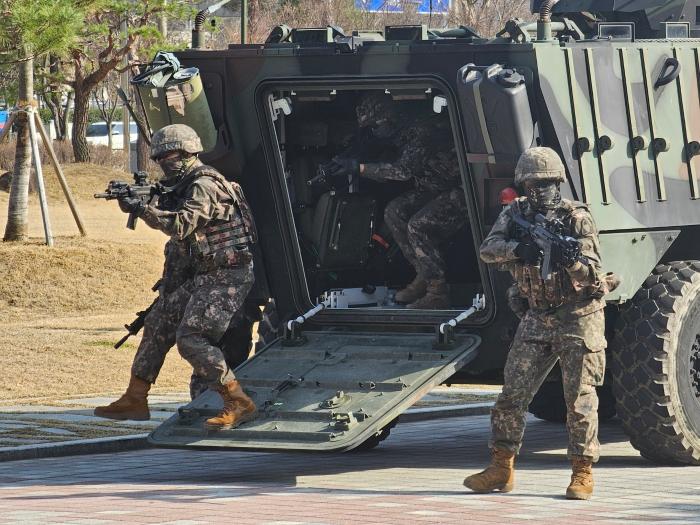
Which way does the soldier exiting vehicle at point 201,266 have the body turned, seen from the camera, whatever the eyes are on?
to the viewer's left

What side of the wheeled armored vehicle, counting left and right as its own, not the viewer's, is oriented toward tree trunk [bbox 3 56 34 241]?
left

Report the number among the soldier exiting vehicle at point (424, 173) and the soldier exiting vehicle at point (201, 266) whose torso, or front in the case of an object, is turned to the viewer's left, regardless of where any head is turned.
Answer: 2

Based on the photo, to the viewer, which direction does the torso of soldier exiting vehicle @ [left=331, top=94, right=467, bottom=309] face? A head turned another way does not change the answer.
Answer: to the viewer's left

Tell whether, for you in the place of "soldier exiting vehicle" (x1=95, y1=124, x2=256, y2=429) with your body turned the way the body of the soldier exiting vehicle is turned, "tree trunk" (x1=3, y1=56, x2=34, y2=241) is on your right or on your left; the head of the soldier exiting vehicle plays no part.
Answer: on your right

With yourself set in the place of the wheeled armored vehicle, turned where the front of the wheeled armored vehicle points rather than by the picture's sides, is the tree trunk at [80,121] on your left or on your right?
on your left

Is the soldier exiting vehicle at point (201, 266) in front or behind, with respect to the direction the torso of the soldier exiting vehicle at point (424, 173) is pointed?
in front

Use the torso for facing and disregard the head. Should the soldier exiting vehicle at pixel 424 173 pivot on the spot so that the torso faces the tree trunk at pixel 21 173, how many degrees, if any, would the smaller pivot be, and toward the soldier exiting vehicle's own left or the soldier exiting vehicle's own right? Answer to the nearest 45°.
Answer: approximately 45° to the soldier exiting vehicle's own right

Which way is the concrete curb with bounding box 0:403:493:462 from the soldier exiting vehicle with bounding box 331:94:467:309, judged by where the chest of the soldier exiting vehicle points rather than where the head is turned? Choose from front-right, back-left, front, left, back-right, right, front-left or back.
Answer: front

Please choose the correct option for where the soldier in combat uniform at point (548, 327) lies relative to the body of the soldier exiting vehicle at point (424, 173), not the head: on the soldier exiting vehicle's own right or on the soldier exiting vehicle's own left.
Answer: on the soldier exiting vehicle's own left

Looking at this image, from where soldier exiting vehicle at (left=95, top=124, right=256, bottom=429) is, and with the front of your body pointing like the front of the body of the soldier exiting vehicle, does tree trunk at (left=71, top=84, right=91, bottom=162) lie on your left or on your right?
on your right

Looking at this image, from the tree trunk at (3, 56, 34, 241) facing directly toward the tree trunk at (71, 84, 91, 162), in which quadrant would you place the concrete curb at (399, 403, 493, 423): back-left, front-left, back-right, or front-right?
back-right
